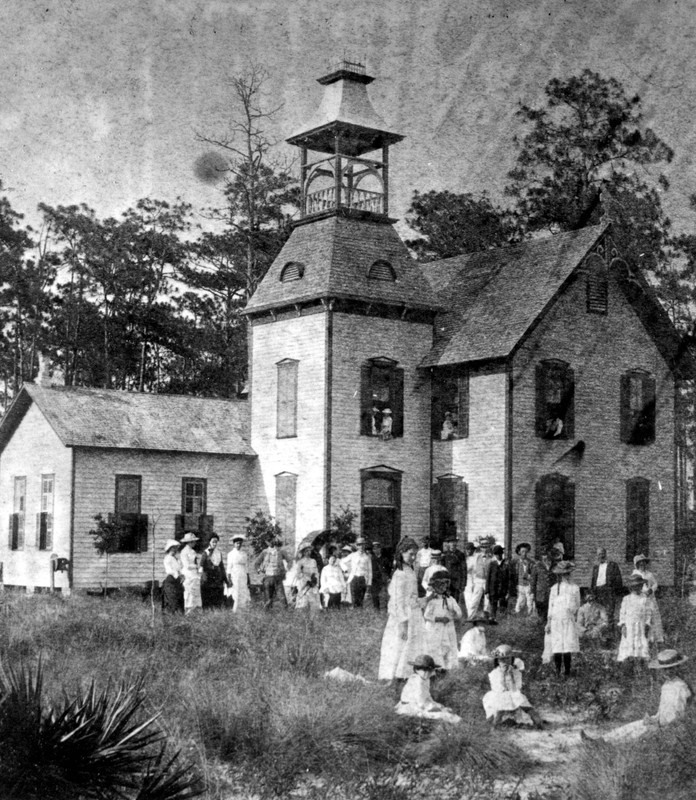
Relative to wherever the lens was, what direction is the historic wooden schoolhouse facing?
facing the viewer and to the right of the viewer

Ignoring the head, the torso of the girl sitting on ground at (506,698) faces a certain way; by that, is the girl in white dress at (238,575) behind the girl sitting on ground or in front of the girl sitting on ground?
behind

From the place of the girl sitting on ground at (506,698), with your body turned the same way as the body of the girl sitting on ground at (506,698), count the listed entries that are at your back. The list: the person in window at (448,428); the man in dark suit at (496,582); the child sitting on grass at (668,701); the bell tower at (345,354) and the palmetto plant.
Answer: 3

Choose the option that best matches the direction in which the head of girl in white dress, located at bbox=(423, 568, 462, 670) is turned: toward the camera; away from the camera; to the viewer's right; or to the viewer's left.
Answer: toward the camera

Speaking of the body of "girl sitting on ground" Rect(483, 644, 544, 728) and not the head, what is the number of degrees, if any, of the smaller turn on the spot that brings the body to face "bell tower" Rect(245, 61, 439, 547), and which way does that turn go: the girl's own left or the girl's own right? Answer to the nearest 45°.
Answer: approximately 180°

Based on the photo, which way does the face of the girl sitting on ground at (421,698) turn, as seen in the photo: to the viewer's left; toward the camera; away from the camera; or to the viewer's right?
toward the camera

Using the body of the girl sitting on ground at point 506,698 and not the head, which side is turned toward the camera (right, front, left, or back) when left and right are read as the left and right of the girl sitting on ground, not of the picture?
front

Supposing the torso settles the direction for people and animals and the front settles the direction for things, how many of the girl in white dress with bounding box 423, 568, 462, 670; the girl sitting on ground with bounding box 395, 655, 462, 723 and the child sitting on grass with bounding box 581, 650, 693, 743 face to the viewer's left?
1

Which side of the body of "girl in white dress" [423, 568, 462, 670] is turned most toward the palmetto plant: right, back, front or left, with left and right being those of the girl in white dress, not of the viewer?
front

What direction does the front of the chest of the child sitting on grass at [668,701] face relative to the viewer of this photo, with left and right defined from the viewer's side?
facing to the left of the viewer

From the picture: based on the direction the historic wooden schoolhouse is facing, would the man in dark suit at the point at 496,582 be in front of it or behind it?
in front

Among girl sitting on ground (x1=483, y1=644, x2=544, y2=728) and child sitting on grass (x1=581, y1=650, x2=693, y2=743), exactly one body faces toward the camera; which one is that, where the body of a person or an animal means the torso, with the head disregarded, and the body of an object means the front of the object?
the girl sitting on ground

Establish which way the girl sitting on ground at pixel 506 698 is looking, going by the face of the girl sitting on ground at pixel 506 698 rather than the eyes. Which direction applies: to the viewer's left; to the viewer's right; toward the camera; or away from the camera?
toward the camera

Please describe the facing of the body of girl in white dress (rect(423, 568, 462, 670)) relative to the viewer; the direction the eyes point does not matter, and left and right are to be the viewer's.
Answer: facing the viewer

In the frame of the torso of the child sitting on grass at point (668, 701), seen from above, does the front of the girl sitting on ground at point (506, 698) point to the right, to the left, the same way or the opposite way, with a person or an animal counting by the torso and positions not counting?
to the left

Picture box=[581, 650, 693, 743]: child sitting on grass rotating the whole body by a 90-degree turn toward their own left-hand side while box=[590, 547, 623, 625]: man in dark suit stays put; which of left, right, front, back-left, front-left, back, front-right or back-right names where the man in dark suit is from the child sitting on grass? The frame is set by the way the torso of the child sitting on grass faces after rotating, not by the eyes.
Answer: back

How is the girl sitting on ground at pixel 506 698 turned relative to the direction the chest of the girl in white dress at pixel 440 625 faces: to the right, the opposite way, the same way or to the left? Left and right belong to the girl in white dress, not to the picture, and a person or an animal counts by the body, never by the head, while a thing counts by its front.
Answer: the same way
